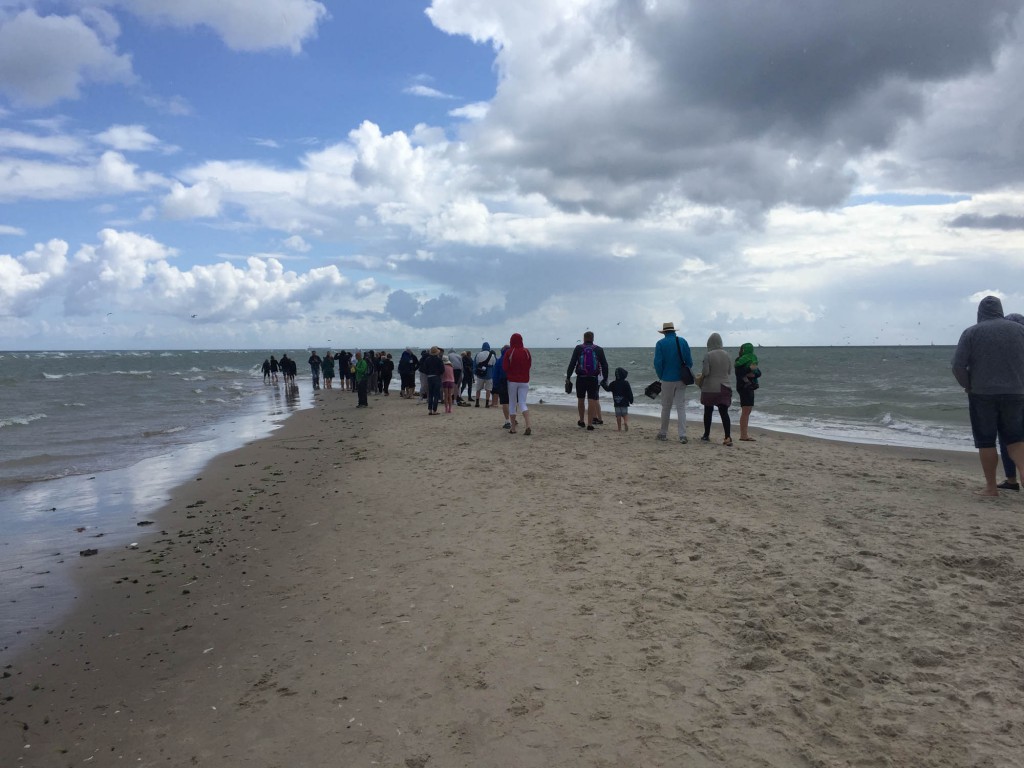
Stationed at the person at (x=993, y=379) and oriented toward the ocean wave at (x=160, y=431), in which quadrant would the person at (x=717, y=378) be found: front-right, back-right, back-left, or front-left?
front-right

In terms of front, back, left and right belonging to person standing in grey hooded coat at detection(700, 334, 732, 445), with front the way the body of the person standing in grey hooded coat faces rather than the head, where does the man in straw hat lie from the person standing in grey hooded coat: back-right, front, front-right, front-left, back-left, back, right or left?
left

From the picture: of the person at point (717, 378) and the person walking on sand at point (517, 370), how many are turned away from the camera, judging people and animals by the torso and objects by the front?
2

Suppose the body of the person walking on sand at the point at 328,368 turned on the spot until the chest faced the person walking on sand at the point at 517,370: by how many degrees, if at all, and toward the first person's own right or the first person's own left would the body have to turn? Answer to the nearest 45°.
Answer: approximately 180°

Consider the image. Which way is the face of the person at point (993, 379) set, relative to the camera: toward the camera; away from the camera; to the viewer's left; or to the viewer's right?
away from the camera

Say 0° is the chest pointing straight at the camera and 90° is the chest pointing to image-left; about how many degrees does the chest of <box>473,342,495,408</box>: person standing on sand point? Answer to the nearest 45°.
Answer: approximately 180°

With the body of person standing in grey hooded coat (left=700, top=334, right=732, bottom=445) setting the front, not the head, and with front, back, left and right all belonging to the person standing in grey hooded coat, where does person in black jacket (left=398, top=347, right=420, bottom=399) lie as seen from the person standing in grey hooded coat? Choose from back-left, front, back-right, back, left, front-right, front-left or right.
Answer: front-left

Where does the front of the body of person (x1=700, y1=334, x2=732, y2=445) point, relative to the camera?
away from the camera

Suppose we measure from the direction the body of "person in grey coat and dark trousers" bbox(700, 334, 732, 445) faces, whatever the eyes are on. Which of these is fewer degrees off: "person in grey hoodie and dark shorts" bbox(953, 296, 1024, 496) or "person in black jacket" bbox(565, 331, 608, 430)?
the person in black jacket

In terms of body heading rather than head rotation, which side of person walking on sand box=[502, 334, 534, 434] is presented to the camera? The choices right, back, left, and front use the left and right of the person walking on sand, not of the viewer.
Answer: back
